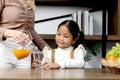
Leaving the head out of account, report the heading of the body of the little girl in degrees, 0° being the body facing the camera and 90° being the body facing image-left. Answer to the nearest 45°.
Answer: approximately 45°

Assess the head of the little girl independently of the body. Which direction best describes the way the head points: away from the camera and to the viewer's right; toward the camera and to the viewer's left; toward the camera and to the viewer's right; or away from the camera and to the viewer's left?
toward the camera and to the viewer's left

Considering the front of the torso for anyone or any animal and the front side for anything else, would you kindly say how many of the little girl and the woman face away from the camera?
0

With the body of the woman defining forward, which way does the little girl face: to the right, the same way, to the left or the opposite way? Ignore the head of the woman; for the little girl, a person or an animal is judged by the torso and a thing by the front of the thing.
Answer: to the right

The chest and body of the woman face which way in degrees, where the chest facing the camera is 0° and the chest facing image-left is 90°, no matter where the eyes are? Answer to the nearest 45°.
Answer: approximately 315°
